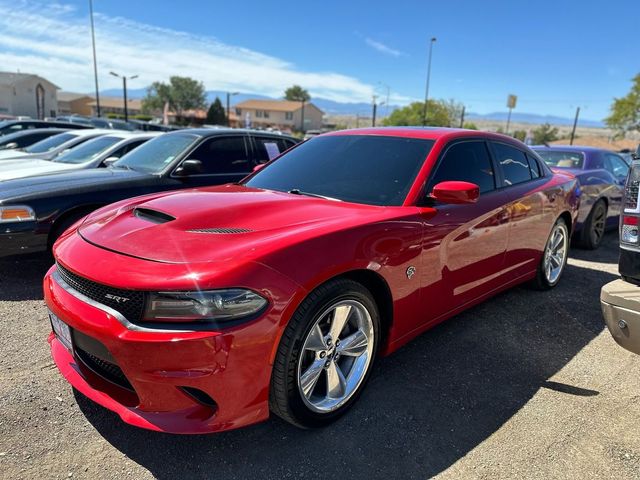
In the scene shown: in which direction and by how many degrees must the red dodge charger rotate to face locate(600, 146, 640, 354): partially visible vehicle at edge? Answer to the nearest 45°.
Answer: approximately 135° to its left

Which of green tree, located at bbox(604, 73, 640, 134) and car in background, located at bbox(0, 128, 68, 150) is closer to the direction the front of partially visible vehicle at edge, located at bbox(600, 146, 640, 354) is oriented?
the green tree

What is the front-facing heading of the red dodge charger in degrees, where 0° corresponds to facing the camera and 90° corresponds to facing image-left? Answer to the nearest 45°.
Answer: approximately 45°

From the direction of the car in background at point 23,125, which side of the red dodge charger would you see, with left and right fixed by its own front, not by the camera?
right

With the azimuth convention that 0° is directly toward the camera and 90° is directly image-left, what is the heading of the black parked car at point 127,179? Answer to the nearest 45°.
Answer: approximately 45°

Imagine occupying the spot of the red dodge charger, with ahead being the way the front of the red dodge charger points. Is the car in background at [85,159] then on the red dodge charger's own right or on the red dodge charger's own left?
on the red dodge charger's own right

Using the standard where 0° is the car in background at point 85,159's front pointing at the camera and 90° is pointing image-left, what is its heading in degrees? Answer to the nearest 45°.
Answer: approximately 45°

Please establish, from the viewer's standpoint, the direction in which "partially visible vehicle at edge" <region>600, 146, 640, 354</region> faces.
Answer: facing away from the viewer and to the right of the viewer
